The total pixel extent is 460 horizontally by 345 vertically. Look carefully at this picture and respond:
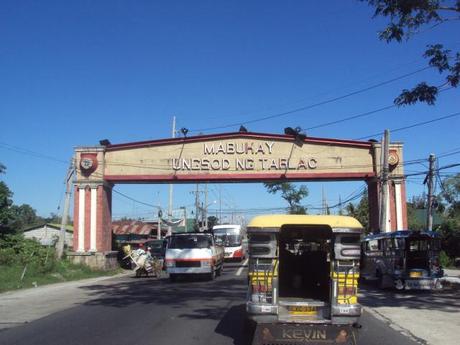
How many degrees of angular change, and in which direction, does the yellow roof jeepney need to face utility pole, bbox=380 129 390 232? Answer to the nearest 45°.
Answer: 0° — it already faces it

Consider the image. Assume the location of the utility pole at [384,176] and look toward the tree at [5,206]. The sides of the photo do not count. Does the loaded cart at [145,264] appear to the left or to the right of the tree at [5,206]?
left

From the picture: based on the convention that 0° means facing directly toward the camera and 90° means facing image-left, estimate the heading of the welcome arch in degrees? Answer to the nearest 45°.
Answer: approximately 0°

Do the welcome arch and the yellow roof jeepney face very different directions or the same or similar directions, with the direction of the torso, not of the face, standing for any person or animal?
very different directions

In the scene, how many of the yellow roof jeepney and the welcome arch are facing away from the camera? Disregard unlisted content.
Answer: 1

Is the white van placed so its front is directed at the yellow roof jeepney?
yes

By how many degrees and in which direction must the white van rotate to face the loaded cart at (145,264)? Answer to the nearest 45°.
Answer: approximately 135° to its right

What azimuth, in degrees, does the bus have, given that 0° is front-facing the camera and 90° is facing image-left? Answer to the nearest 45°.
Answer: approximately 0°

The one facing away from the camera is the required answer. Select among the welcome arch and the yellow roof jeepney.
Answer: the yellow roof jeepney

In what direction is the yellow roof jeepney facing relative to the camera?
away from the camera

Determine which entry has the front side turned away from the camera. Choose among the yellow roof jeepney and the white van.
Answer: the yellow roof jeepney

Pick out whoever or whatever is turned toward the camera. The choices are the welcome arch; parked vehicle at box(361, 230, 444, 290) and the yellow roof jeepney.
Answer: the welcome arch

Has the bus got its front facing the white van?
yes
